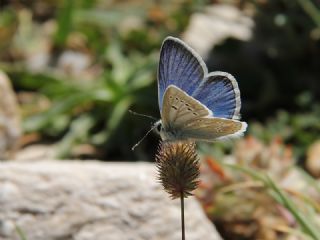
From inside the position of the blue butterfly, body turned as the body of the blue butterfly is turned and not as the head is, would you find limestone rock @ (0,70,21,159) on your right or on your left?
on your right

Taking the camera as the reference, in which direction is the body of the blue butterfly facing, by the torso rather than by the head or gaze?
to the viewer's left
